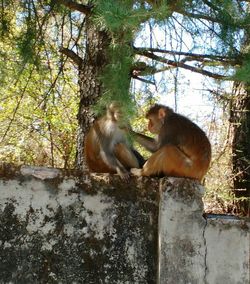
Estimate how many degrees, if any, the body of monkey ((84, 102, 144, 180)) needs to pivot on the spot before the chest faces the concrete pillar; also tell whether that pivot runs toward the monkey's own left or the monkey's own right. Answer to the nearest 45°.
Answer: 0° — it already faces it

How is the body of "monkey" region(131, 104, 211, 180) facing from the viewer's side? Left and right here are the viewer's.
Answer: facing to the left of the viewer

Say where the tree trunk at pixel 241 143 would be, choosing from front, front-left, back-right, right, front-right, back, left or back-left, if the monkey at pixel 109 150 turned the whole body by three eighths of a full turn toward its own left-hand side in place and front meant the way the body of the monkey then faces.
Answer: front-right

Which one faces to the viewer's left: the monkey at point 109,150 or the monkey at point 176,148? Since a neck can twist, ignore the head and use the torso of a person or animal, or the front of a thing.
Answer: the monkey at point 176,148

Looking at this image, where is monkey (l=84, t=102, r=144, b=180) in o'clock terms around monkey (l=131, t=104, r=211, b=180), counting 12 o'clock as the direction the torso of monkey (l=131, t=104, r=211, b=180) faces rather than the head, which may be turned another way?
monkey (l=84, t=102, r=144, b=180) is roughly at 1 o'clock from monkey (l=131, t=104, r=211, b=180).

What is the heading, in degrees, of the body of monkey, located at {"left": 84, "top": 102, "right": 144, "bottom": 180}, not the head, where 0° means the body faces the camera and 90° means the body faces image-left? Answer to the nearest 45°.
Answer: approximately 315°

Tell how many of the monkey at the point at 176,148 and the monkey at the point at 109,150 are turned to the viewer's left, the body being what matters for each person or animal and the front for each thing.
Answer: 1
